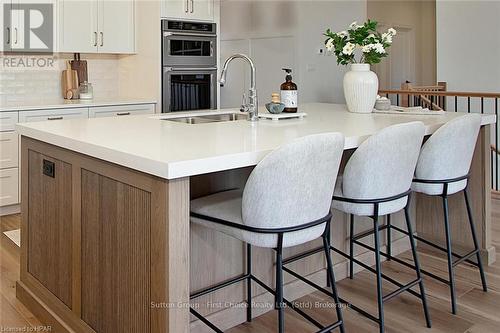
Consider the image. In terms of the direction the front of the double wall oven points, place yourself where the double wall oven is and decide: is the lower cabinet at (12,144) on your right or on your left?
on your right

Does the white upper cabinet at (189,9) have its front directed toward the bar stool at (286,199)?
yes

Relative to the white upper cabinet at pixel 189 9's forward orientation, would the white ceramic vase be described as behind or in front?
in front

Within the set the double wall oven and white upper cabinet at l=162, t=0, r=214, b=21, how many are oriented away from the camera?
0

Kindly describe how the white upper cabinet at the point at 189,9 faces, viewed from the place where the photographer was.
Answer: facing the viewer

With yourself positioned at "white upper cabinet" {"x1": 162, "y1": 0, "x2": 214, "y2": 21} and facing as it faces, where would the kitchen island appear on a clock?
The kitchen island is roughly at 12 o'clock from the white upper cabinet.

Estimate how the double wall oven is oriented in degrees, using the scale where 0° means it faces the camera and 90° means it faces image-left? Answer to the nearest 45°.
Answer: approximately 315°
